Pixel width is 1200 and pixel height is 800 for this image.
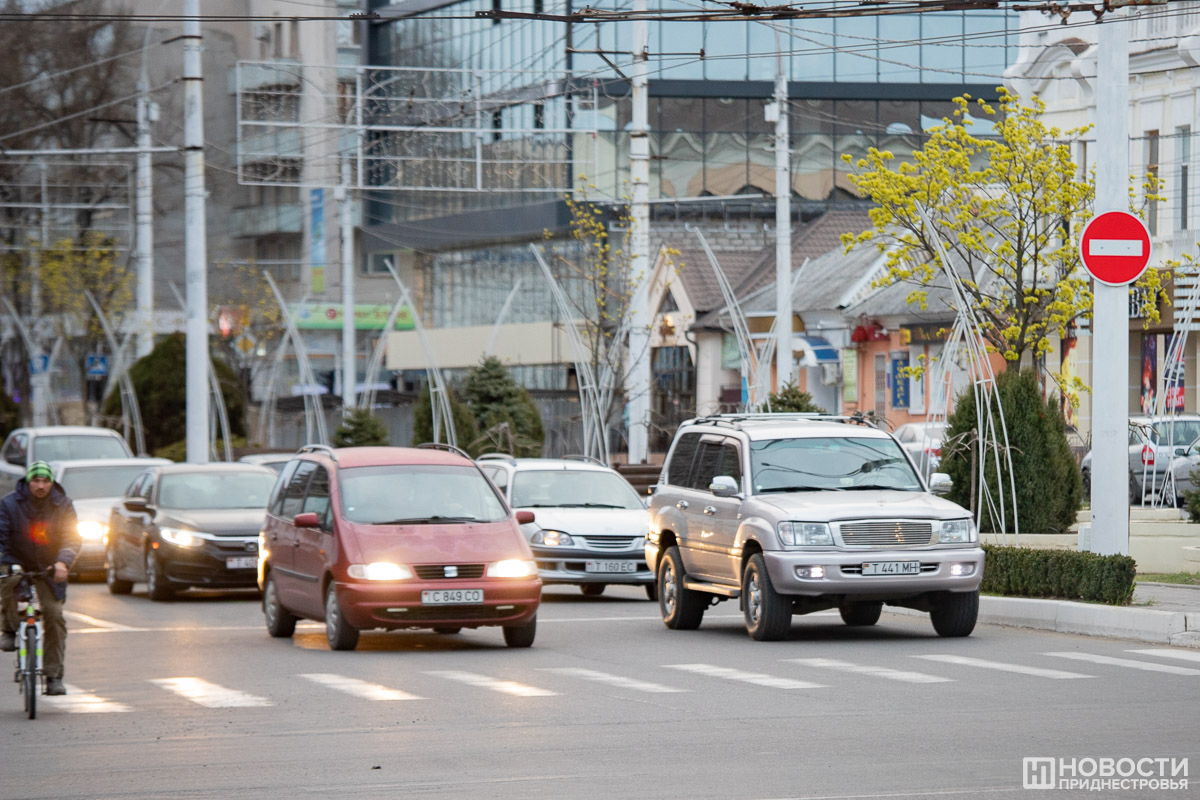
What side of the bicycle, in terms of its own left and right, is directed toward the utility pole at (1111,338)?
back

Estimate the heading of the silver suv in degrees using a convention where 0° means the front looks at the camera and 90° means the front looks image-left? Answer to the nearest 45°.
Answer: approximately 315°

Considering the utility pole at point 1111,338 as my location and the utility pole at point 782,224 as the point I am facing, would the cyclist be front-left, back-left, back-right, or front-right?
back-left

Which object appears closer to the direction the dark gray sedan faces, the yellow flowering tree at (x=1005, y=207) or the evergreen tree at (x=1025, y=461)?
the evergreen tree

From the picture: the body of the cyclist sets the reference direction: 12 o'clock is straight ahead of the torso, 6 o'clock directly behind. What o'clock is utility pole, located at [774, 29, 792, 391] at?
The utility pole is roughly at 7 o'clock from the cyclist.

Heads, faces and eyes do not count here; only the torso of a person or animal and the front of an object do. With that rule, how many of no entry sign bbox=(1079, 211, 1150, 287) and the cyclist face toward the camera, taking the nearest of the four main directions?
2

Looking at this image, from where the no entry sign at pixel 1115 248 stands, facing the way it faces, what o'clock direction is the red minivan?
The red minivan is roughly at 2 o'clock from the no entry sign.

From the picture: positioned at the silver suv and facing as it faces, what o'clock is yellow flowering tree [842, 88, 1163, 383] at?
The yellow flowering tree is roughly at 8 o'clock from the silver suv.

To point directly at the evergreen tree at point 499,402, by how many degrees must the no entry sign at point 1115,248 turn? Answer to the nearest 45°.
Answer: approximately 135° to its right
